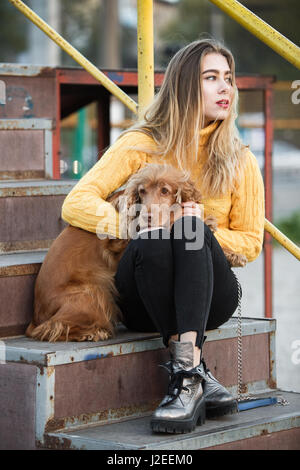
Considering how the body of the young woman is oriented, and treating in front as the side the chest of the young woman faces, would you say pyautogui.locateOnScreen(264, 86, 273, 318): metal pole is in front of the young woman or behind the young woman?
behind

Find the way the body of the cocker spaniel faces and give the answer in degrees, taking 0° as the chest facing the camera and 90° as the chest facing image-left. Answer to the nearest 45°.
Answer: approximately 315°

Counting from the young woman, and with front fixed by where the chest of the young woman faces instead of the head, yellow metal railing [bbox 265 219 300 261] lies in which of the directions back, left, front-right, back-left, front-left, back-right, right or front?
back-left

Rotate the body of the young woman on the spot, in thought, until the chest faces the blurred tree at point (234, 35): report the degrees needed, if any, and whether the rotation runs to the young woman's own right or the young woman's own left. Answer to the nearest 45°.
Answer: approximately 180°

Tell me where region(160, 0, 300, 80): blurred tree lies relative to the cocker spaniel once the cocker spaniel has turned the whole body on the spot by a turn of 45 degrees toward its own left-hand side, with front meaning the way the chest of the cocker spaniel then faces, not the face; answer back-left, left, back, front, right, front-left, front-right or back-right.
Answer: left
